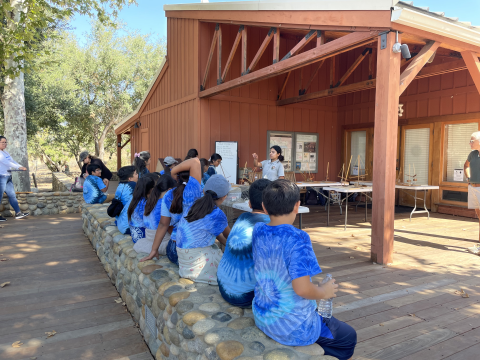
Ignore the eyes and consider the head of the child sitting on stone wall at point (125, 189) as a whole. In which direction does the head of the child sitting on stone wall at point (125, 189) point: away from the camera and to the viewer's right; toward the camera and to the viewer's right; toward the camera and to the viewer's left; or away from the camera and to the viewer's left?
away from the camera and to the viewer's right

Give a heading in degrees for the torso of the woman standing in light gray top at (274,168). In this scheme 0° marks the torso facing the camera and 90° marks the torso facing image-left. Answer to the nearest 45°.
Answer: approximately 45°

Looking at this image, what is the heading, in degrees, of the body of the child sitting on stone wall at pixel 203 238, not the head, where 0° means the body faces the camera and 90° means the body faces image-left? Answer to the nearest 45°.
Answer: approximately 225°

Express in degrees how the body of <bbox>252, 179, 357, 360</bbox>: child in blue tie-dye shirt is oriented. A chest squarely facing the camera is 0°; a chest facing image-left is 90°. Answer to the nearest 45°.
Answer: approximately 225°

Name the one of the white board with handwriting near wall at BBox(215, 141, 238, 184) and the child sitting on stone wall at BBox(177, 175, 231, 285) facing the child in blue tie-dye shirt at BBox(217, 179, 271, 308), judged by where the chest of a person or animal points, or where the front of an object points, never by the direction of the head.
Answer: the white board with handwriting near wall

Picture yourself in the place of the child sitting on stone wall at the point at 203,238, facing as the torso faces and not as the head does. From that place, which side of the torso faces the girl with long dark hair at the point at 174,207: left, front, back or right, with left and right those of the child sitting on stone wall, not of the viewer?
left

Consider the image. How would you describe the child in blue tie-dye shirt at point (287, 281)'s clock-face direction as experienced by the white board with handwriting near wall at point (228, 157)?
The child in blue tie-dye shirt is roughly at 12 o'clock from the white board with handwriting near wall.

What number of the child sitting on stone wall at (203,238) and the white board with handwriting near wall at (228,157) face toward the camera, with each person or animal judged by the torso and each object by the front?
1

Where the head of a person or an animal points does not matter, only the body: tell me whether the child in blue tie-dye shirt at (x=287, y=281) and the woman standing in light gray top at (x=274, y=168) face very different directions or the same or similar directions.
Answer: very different directions

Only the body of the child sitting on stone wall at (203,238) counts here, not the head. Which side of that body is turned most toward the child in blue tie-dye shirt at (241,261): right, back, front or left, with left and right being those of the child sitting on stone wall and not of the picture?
right

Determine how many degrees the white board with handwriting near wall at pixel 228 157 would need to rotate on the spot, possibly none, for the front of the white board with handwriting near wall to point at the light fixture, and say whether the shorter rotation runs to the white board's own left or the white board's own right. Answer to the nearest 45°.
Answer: approximately 45° to the white board's own left

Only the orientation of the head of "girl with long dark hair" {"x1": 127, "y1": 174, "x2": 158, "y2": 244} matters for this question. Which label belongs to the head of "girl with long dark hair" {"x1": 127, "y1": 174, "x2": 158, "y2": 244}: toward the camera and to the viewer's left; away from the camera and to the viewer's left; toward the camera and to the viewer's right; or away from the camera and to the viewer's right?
away from the camera and to the viewer's right

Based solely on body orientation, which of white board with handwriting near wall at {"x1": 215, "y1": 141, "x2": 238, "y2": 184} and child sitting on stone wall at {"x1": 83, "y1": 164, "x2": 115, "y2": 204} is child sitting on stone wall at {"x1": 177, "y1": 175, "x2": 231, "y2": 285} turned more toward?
the white board with handwriting near wall

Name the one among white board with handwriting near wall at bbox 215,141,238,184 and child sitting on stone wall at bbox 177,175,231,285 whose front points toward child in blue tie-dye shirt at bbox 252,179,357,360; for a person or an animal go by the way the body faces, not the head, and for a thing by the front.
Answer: the white board with handwriting near wall
